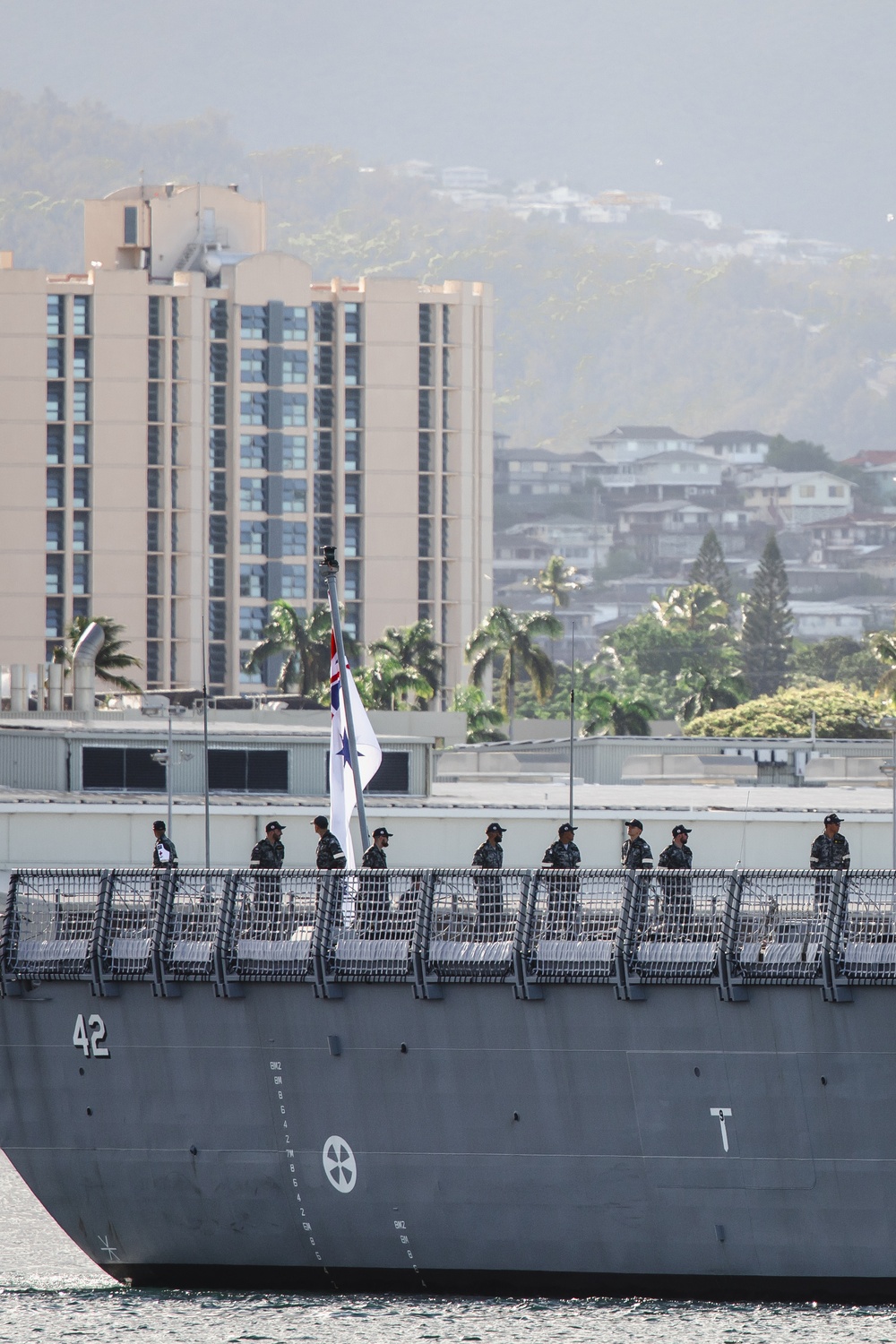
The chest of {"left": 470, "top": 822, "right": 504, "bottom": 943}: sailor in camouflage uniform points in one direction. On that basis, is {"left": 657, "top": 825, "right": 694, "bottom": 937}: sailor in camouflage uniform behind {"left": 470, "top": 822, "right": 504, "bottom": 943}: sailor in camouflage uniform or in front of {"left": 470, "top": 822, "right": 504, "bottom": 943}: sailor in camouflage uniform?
in front

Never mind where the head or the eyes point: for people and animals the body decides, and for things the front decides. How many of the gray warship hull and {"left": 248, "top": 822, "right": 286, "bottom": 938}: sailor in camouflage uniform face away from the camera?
0

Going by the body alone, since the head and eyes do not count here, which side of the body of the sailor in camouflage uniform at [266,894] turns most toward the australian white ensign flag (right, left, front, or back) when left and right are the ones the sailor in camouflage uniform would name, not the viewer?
left

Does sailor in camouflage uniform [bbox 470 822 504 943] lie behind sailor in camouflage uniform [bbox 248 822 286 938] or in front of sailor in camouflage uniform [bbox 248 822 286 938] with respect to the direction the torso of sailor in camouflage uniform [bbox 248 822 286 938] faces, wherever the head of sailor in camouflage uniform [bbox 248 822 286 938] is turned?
in front

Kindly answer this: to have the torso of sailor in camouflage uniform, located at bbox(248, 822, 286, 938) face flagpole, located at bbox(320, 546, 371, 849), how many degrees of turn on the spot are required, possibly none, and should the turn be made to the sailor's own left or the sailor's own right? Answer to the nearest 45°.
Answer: approximately 45° to the sailor's own left

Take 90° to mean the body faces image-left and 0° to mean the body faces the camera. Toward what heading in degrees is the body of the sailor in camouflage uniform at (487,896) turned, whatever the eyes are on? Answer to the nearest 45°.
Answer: approximately 315°
